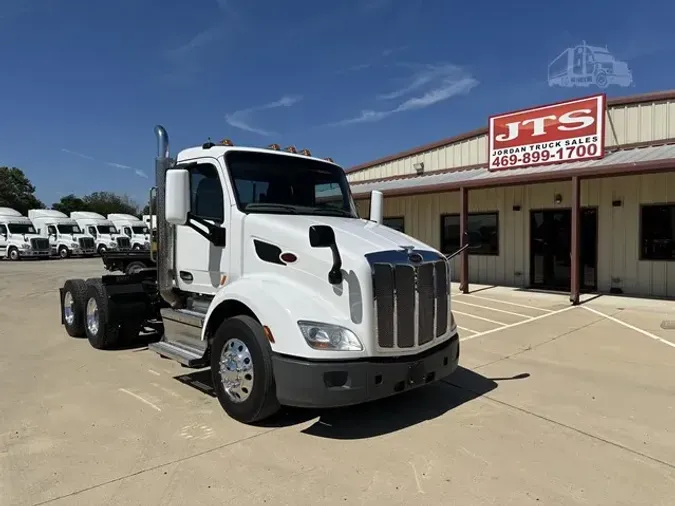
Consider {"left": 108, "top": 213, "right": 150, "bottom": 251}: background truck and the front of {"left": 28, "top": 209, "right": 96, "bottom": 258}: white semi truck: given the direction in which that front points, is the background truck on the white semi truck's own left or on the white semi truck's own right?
on the white semi truck's own left

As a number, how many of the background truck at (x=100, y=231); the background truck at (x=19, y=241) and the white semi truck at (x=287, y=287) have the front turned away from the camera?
0

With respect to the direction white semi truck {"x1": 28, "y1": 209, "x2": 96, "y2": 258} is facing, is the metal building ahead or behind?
ahead

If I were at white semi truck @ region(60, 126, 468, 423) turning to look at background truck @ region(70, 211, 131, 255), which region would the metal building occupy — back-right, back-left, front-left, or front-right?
front-right

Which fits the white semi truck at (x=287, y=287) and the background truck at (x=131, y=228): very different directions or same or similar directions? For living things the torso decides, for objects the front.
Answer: same or similar directions

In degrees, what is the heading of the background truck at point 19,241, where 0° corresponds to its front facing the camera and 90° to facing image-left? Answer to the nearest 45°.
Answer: approximately 315°

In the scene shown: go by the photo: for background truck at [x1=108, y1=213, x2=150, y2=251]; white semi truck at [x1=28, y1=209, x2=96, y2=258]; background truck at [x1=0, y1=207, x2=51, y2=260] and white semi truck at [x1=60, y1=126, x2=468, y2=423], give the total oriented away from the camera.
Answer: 0

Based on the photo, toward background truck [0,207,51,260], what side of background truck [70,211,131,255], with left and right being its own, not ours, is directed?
right

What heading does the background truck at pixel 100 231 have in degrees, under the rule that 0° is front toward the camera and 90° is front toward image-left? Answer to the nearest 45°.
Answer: approximately 315°

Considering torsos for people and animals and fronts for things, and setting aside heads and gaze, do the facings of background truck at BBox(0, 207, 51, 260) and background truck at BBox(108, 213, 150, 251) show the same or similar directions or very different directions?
same or similar directions

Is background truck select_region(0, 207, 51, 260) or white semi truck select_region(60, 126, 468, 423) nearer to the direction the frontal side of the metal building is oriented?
the white semi truck

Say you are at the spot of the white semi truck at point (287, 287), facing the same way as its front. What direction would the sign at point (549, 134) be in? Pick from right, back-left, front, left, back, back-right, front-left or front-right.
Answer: left

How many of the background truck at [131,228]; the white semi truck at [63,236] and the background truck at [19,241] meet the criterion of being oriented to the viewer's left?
0

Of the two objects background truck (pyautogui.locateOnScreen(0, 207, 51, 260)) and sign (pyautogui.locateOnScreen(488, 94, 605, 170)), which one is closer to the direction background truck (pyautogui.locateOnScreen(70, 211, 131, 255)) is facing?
the sign

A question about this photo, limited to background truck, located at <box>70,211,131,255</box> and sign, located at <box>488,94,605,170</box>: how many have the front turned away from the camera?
0

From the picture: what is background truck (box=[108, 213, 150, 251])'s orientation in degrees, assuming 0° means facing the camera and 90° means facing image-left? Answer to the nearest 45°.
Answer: approximately 315°
